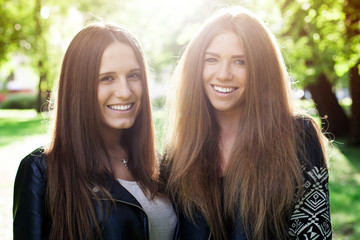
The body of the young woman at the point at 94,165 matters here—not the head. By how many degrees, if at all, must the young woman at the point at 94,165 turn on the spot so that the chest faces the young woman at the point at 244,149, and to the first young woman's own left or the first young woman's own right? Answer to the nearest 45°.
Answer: approximately 45° to the first young woman's own left

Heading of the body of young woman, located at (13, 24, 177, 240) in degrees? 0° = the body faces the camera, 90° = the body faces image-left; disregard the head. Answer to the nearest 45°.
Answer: approximately 315°

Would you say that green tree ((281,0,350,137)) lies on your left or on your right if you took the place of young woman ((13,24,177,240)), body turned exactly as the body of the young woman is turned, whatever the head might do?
on your left

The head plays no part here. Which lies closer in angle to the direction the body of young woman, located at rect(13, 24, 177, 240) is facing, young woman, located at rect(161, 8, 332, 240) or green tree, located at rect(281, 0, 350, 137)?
the young woman
